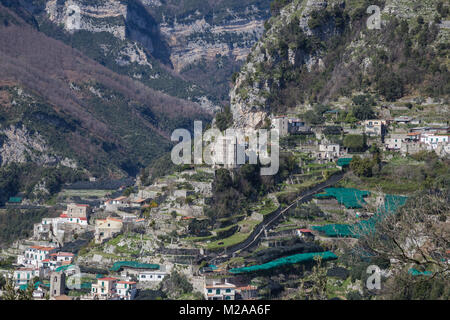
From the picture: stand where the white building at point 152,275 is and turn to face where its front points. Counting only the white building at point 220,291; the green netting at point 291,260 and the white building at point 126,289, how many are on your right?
1

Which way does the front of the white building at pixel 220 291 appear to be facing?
toward the camera

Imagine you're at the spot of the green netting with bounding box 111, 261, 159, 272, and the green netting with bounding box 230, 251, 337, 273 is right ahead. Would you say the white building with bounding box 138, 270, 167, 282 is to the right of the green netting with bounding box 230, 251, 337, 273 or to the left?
right

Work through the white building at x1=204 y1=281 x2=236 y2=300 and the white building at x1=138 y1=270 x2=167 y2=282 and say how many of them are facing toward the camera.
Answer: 2

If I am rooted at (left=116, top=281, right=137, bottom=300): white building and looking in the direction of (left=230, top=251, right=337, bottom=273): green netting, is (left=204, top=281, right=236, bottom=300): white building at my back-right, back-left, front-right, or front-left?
front-right

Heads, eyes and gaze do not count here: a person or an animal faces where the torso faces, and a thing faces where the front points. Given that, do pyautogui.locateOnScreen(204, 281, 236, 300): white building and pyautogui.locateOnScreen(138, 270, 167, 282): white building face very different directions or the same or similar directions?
same or similar directions

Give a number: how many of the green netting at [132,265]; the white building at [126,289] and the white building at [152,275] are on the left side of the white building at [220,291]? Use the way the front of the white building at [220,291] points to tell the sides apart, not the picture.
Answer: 0

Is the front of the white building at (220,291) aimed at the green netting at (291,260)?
no

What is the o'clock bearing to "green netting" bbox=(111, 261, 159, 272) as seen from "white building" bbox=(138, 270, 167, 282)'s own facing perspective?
The green netting is roughly at 5 o'clock from the white building.

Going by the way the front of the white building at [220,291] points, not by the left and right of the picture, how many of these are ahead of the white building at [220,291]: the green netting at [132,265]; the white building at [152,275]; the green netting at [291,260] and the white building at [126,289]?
0

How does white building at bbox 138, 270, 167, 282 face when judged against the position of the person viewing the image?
facing the viewer

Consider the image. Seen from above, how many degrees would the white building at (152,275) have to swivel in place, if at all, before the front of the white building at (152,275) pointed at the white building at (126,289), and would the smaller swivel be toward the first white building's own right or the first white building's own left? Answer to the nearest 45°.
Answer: approximately 90° to the first white building's own right

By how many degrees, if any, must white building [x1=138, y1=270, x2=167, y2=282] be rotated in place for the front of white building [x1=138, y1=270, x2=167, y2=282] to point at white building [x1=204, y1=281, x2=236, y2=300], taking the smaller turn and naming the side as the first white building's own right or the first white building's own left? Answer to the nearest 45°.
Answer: approximately 45° to the first white building's own left

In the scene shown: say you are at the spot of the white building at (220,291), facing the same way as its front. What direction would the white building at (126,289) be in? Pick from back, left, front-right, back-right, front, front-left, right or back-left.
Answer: back-right

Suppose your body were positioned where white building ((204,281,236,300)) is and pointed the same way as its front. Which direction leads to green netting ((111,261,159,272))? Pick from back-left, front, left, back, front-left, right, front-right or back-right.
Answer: back-right

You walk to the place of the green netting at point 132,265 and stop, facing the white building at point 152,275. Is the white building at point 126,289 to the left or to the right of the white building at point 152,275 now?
right

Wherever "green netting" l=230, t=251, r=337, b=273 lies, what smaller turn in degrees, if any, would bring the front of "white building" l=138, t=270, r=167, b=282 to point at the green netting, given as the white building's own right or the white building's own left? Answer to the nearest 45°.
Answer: approximately 90° to the white building's own left
